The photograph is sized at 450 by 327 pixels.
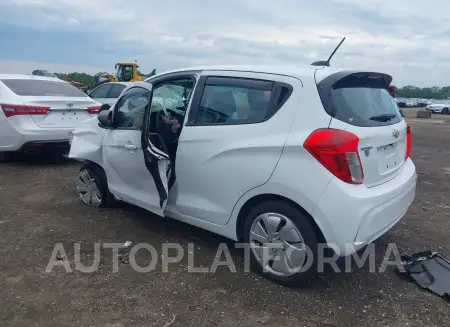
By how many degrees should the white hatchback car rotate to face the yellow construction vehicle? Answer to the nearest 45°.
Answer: approximately 45° to its right

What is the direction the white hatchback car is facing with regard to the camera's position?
facing away from the viewer and to the left of the viewer

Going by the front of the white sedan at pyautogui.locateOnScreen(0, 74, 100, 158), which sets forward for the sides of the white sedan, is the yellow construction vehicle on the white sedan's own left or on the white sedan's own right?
on the white sedan's own right

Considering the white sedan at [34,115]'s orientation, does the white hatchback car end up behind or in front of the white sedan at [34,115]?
behind

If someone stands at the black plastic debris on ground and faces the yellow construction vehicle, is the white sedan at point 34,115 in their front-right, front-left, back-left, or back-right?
front-left

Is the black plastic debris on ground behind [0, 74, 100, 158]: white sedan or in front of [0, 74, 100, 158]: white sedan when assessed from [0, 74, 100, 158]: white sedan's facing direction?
behind

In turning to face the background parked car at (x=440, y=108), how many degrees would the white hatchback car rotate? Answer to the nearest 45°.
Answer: approximately 90° to its right

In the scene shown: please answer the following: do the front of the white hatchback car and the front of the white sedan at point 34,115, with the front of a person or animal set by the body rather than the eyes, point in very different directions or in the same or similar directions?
same or similar directions

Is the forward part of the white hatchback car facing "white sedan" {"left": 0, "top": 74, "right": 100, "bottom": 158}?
yes

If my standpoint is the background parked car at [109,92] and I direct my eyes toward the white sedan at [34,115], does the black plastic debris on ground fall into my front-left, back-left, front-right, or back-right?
front-left

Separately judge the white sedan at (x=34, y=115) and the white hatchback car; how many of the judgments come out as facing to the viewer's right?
0

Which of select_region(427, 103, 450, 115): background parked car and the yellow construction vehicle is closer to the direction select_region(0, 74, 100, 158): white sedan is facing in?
the yellow construction vehicle

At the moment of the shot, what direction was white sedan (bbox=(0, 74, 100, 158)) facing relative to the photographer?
facing away from the viewer and to the left of the viewer
